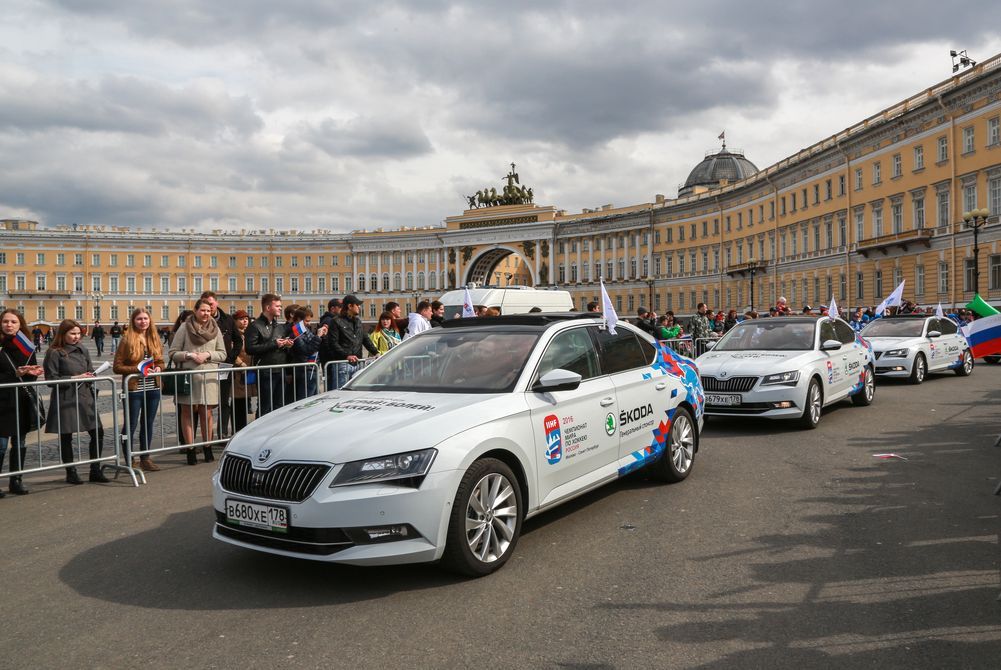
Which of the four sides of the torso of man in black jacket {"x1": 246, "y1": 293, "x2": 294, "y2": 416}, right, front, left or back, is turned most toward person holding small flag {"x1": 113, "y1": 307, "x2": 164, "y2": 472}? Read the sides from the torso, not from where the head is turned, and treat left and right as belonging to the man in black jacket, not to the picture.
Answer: right

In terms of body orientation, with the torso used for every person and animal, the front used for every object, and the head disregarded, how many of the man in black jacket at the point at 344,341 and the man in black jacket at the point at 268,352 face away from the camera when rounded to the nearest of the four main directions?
0

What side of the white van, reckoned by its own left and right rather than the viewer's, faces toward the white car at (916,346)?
left

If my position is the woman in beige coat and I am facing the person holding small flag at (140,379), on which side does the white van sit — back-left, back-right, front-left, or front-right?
back-right

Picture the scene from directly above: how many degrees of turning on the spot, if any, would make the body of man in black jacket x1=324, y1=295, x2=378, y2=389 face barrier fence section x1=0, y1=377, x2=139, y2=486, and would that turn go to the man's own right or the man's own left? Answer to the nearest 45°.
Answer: approximately 90° to the man's own right
